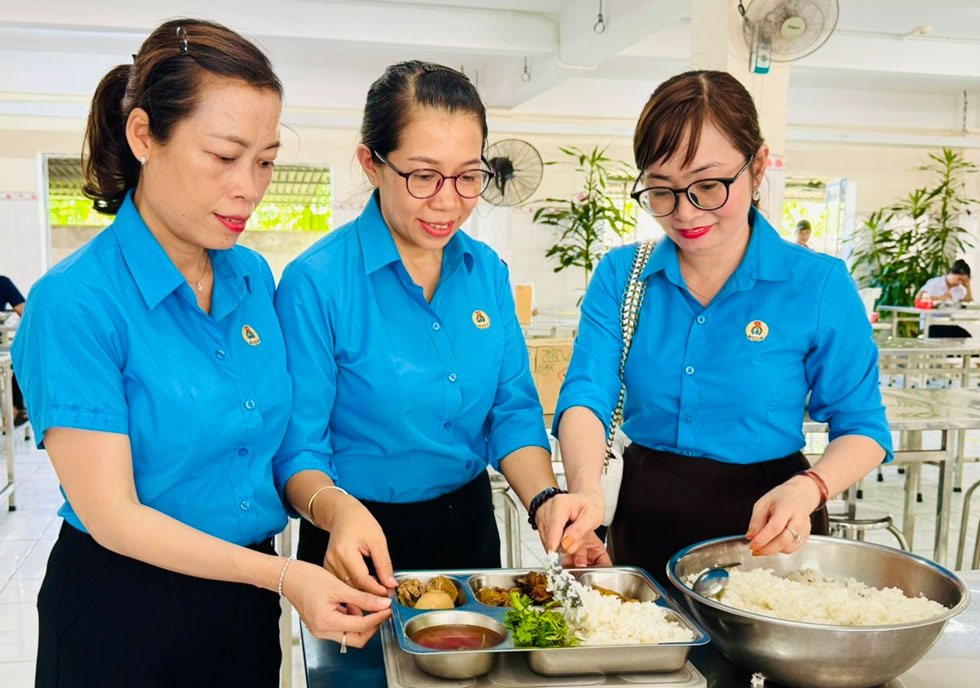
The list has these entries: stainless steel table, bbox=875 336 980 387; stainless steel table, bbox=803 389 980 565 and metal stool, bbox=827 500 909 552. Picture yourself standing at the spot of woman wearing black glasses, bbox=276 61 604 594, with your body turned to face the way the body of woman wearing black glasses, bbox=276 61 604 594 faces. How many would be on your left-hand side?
3

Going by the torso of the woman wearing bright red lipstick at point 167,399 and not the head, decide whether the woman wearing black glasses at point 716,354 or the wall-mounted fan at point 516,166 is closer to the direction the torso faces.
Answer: the woman wearing black glasses

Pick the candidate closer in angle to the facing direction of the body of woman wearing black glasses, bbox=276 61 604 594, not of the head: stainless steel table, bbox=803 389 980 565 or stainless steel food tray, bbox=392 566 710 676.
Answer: the stainless steel food tray

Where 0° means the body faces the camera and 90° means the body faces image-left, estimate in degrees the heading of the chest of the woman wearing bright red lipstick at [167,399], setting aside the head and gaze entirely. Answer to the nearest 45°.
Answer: approximately 315°

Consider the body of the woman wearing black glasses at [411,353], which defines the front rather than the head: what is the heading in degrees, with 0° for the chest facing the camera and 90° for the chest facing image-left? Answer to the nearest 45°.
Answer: approximately 315°

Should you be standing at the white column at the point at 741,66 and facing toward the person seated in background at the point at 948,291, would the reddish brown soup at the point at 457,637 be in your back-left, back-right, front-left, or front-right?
back-right

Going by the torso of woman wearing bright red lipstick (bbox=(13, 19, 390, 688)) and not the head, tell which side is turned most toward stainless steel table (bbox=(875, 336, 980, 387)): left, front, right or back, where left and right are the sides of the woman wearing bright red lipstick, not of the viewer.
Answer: left
